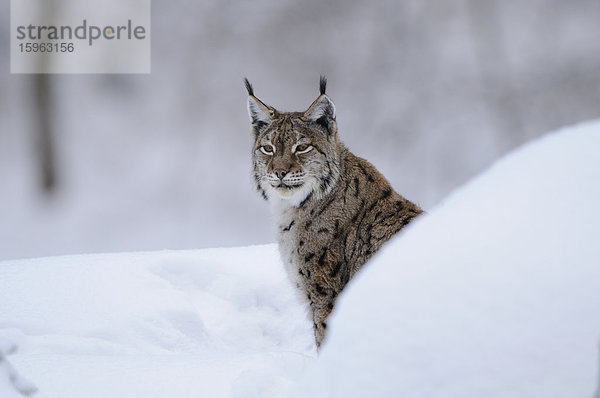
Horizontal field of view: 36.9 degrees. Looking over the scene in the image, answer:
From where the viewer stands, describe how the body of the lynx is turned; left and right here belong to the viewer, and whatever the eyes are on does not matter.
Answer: facing the viewer and to the left of the viewer
